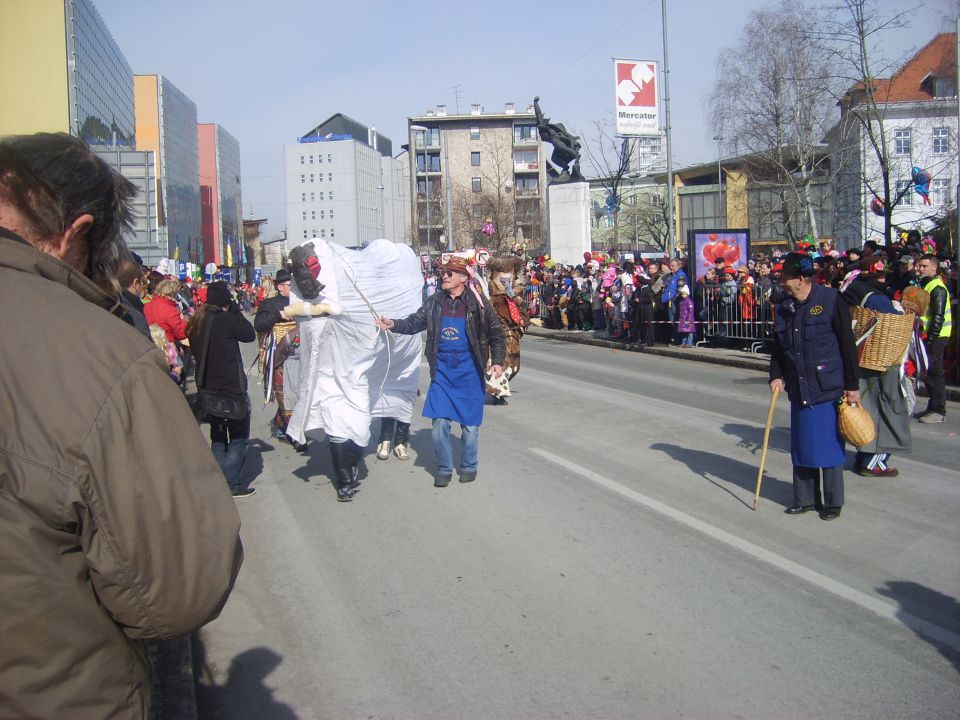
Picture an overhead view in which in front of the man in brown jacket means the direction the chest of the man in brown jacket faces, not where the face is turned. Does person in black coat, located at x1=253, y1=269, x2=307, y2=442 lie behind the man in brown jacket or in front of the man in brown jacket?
in front

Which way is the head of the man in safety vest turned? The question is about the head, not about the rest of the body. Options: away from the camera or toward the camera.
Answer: toward the camera

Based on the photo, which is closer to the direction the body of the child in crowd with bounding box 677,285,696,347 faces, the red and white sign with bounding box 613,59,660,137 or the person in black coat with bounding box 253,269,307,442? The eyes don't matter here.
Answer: the person in black coat

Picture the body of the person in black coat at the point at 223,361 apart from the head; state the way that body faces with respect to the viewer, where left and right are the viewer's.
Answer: facing away from the viewer and to the right of the viewer

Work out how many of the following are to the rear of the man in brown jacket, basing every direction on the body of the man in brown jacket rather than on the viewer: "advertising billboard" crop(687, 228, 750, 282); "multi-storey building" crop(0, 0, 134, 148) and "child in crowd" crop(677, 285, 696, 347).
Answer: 0

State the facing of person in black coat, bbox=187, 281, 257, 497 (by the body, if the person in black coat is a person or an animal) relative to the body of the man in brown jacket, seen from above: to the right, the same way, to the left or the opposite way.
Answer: the same way

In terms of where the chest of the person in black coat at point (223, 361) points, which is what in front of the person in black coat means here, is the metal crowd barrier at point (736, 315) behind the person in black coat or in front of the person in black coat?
in front

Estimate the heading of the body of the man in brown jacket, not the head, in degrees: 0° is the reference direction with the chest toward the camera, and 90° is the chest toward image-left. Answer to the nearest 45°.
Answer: approximately 225°

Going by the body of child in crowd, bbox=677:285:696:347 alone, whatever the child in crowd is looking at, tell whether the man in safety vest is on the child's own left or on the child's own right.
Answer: on the child's own left

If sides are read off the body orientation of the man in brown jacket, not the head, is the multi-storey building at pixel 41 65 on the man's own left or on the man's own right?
on the man's own left
